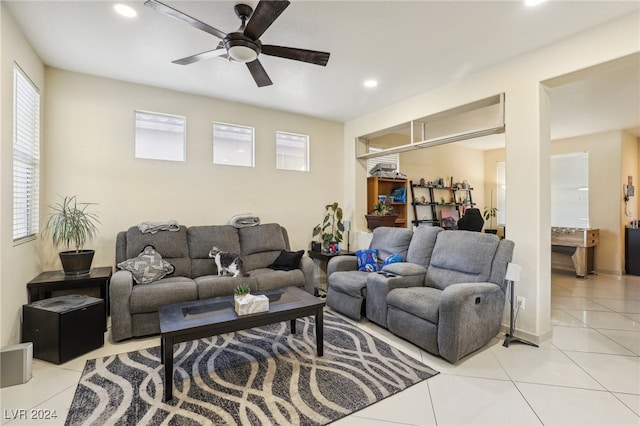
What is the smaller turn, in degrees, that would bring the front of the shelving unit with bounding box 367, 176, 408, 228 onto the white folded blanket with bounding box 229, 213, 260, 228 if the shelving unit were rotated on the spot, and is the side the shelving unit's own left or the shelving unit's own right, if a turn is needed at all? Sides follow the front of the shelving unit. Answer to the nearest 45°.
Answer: approximately 90° to the shelving unit's own right

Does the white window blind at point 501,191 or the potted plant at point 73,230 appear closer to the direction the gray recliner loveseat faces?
the potted plant

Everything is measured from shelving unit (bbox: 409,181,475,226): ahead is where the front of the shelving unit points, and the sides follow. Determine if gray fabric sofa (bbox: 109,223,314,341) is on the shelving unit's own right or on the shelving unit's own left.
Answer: on the shelving unit's own right

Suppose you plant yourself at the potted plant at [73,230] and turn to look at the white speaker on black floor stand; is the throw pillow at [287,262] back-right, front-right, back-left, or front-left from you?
front-left

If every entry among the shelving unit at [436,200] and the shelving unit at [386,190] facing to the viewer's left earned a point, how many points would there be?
0

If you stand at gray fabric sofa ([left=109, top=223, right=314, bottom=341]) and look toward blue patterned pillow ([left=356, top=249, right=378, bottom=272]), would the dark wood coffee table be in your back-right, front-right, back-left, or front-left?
front-right

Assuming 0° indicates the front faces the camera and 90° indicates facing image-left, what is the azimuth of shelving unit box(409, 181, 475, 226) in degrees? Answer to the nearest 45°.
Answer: approximately 315°

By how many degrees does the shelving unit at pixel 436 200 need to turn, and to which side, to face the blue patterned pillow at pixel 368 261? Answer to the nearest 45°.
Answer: approximately 45° to its right

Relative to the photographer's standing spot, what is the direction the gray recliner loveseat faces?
facing the viewer and to the left of the viewer

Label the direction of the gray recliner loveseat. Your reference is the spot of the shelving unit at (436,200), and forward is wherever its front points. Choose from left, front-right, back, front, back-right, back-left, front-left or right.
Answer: front-right

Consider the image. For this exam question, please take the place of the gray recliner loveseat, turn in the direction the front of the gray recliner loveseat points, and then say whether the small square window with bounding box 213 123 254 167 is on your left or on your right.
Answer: on your right

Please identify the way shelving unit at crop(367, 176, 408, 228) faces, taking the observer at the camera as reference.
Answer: facing the viewer and to the right of the viewer

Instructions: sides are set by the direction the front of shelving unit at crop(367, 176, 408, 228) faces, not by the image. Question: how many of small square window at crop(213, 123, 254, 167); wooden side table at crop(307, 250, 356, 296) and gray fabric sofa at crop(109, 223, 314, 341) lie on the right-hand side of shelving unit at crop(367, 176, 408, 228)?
3

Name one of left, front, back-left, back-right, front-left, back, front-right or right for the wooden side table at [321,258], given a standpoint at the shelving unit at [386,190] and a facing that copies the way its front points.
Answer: right

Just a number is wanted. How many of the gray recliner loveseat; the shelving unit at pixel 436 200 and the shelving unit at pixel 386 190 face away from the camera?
0

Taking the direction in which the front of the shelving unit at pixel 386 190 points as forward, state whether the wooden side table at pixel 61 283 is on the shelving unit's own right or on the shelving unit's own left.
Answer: on the shelving unit's own right

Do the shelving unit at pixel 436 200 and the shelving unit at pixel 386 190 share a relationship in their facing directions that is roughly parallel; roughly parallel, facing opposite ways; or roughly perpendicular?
roughly parallel

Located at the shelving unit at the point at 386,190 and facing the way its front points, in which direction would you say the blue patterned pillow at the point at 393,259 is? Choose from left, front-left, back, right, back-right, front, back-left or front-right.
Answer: front-right
